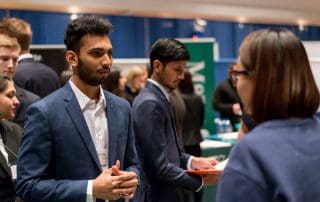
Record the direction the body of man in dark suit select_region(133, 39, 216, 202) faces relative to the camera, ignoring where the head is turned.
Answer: to the viewer's right

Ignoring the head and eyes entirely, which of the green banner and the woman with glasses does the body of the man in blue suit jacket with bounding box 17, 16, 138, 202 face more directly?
the woman with glasses

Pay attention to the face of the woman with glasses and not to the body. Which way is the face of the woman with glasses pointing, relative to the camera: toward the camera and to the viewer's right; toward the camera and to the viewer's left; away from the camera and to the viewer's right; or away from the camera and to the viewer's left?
away from the camera and to the viewer's left

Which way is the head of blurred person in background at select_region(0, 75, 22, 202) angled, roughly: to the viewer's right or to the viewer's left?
to the viewer's right

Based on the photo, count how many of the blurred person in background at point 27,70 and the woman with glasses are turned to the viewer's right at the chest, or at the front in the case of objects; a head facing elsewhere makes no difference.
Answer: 0

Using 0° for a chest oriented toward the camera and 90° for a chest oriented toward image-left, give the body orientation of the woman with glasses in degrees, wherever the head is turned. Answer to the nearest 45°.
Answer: approximately 135°

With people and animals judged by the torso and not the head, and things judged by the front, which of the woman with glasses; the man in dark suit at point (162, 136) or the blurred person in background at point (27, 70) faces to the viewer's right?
the man in dark suit

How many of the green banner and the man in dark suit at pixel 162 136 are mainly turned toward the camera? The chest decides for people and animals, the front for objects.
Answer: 1

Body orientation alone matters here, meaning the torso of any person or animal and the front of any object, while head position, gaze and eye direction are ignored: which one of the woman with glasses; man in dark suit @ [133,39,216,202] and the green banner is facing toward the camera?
the green banner

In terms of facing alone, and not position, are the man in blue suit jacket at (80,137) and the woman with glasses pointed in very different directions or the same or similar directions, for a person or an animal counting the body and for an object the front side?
very different directions

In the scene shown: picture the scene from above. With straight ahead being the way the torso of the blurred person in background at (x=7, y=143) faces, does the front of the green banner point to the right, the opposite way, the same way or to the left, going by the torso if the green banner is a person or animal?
to the right
